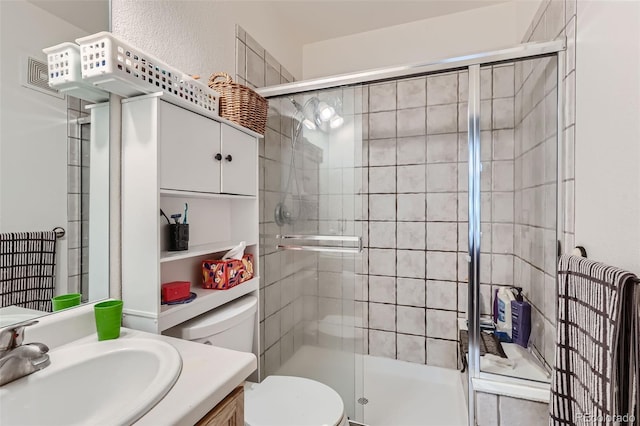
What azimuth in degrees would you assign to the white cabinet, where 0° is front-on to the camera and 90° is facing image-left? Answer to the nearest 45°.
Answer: approximately 315°

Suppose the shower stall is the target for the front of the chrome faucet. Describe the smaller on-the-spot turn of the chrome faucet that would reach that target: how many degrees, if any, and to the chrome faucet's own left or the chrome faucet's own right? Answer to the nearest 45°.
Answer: approximately 45° to the chrome faucet's own left

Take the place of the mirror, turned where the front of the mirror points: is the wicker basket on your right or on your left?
on your left

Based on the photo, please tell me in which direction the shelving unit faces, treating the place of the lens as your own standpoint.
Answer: facing the viewer and to the right of the viewer

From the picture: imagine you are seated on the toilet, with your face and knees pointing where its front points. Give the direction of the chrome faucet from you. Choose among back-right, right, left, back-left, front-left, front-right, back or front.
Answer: right

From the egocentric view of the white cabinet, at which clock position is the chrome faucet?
The chrome faucet is roughly at 3 o'clock from the white cabinet.

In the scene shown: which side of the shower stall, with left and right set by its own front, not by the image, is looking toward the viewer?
front
